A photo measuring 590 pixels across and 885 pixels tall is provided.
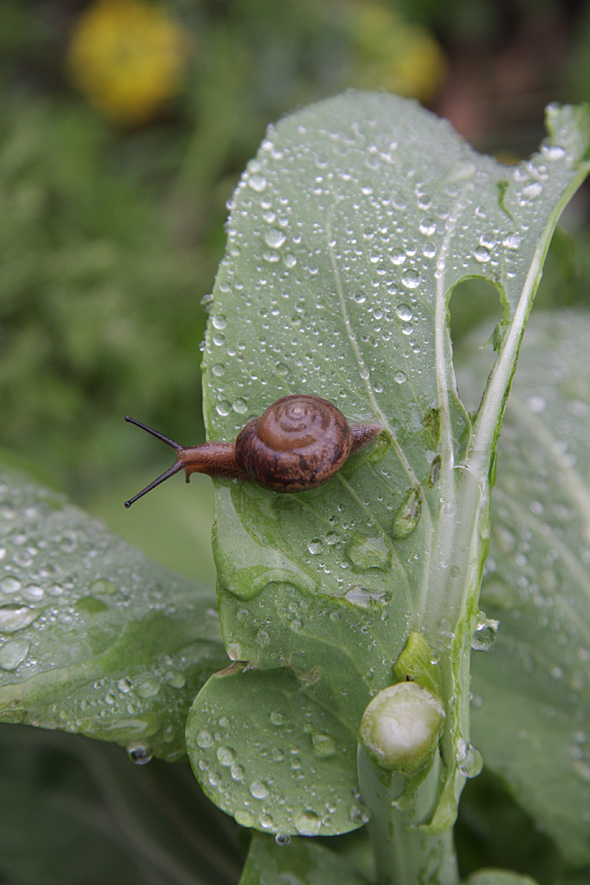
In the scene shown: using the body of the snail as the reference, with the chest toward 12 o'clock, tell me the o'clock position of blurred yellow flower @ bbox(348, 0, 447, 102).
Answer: The blurred yellow flower is roughly at 3 o'clock from the snail.

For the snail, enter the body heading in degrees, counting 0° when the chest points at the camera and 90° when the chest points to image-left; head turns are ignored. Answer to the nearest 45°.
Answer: approximately 90°
